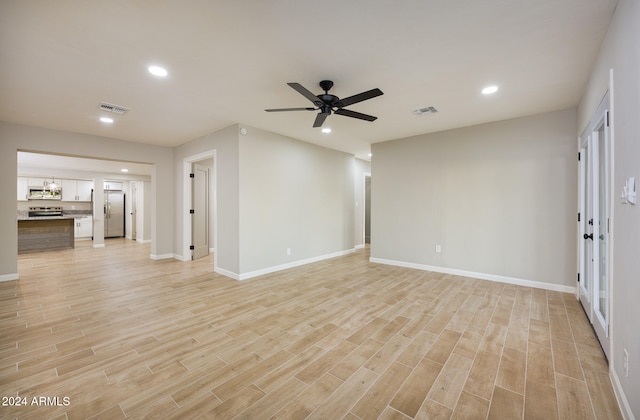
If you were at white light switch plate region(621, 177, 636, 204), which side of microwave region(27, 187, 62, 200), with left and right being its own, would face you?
front

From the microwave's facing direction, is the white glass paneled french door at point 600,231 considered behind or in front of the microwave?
in front

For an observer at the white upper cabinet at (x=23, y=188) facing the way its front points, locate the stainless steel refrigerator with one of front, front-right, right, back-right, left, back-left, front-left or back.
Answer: left

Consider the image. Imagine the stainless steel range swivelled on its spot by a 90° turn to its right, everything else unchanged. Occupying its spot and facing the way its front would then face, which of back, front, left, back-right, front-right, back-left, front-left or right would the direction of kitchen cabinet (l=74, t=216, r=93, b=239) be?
back

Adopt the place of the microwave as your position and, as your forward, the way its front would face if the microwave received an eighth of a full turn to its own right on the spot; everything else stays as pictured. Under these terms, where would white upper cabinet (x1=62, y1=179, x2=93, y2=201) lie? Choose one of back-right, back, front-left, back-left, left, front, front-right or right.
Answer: back-left

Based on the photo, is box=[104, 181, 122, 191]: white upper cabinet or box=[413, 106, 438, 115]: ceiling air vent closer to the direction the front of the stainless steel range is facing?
the ceiling air vent

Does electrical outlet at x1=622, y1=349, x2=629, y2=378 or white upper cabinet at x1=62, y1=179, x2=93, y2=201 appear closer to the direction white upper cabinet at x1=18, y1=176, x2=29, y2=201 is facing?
the electrical outlet

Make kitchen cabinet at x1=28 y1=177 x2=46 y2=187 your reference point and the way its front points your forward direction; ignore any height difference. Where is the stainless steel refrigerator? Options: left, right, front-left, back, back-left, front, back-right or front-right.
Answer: left

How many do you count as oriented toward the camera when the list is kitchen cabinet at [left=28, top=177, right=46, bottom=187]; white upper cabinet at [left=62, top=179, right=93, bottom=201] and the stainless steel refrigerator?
3
